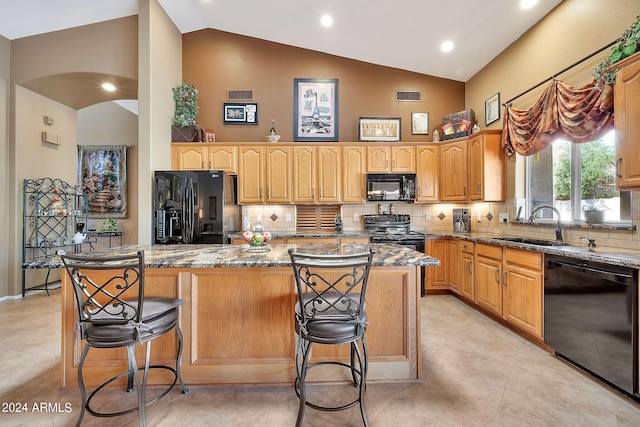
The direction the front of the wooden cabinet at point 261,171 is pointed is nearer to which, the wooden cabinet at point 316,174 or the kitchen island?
the kitchen island

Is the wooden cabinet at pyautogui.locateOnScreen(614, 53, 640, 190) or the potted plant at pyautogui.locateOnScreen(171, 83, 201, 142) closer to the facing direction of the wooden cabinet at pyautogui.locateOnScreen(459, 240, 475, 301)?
the potted plant

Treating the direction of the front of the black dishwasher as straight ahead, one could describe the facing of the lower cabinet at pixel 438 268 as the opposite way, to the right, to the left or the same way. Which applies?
to the left

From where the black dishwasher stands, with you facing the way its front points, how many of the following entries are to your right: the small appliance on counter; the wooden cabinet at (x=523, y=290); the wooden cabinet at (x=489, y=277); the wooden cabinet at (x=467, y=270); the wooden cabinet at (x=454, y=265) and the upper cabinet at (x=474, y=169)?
6

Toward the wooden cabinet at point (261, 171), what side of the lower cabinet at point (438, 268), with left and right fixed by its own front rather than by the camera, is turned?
right

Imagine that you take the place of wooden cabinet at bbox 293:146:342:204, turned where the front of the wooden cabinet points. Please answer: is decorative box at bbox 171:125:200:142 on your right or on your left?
on your right

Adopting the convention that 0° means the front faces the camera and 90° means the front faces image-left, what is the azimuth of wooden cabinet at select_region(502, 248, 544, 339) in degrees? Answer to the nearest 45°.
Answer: approximately 45°

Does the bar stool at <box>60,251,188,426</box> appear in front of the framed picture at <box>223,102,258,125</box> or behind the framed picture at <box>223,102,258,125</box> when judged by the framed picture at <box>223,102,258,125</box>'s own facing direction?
in front

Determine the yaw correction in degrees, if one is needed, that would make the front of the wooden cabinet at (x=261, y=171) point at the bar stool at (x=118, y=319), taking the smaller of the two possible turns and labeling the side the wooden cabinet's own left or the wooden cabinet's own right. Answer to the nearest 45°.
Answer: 0° — it already faces it

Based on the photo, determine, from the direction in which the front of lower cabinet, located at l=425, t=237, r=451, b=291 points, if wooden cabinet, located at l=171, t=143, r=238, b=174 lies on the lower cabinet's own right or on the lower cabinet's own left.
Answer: on the lower cabinet's own right

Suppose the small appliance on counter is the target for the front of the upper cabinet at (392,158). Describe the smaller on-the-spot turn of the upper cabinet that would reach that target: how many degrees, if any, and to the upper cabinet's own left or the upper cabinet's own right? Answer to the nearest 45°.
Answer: approximately 90° to the upper cabinet's own left
